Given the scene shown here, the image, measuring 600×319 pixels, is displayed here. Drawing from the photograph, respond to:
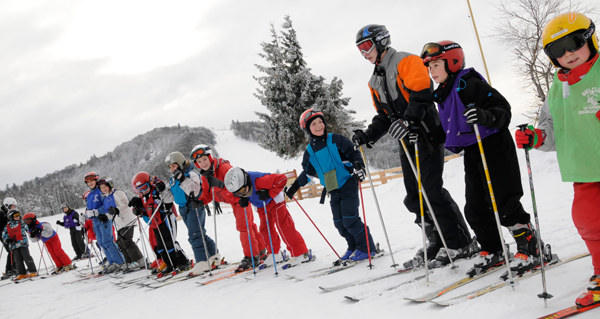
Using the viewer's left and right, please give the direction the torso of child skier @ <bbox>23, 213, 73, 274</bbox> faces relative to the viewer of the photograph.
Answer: facing the viewer and to the left of the viewer

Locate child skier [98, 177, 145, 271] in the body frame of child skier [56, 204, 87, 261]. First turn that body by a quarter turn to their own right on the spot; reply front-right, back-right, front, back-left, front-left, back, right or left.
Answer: back-left

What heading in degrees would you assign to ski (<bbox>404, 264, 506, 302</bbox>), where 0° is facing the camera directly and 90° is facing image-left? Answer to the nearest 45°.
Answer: approximately 45°

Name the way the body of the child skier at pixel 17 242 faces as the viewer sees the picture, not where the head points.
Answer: toward the camera

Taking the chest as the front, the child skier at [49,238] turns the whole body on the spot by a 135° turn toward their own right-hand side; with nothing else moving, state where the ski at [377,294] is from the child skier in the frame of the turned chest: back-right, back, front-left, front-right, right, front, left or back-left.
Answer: back

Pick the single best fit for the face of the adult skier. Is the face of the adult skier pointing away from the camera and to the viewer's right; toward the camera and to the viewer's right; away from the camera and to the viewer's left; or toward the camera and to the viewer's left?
toward the camera and to the viewer's left

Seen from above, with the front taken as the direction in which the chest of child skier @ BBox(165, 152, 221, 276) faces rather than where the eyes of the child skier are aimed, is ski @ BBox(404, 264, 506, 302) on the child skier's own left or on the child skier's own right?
on the child skier's own left

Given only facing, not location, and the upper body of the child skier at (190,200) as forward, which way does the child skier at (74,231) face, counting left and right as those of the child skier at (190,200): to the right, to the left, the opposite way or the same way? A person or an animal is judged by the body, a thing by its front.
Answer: the same way

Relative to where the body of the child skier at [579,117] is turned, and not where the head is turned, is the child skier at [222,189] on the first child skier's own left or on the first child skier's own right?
on the first child skier's own right

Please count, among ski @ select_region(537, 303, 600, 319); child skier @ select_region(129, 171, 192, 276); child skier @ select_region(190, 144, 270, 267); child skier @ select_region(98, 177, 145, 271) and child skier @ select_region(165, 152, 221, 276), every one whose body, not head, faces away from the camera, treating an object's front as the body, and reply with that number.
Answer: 0

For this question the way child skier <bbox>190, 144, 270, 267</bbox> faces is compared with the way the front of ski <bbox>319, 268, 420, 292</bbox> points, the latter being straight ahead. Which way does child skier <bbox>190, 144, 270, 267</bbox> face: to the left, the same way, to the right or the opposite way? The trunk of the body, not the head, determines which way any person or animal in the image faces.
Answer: the same way
